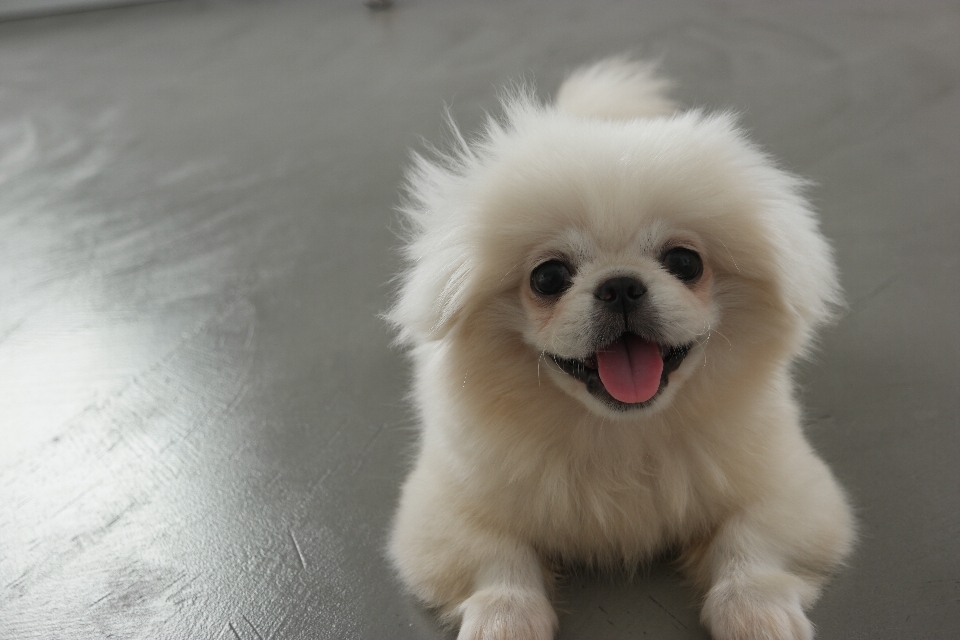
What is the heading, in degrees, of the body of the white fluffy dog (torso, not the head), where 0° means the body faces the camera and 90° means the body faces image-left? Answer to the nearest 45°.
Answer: approximately 0°
